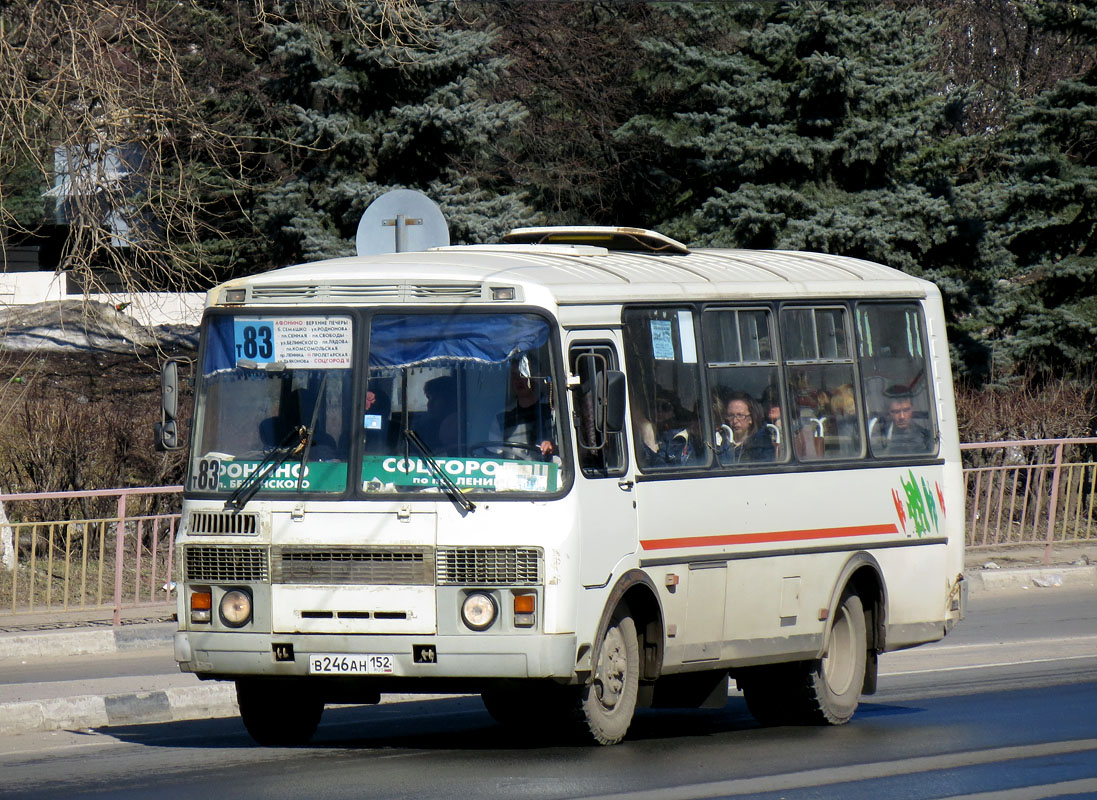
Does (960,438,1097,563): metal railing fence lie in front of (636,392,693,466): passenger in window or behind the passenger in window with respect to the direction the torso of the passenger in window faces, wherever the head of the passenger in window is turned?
behind

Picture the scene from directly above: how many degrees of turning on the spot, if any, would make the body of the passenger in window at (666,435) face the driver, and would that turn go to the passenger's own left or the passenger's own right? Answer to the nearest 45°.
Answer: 0° — they already face them

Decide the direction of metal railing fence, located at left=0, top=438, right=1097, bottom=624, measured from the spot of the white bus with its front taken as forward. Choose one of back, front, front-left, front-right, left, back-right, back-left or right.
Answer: right

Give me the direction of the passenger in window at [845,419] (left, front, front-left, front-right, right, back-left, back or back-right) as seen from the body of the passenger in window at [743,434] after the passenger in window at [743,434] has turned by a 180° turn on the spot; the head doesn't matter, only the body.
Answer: front

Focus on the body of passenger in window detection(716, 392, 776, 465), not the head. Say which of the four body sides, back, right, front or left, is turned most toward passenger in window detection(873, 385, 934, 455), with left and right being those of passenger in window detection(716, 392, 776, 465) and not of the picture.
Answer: back

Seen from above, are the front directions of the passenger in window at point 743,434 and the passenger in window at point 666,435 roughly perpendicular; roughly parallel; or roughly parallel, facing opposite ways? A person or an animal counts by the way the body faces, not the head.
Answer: roughly parallel

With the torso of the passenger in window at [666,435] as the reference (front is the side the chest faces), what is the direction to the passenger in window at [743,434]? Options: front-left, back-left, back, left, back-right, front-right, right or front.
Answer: back

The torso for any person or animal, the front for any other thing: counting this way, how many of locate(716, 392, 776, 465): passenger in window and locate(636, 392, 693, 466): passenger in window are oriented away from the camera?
0

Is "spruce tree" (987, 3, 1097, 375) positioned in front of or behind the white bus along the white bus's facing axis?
behind

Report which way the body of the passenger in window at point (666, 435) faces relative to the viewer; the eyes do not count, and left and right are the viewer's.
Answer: facing the viewer and to the left of the viewer

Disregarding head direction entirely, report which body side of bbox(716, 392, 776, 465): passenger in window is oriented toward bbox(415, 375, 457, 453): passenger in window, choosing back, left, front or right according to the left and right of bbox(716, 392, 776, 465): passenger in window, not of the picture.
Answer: front

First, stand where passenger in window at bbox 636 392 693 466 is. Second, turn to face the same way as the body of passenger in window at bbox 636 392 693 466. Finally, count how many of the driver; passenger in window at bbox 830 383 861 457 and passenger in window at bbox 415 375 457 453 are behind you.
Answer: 1
